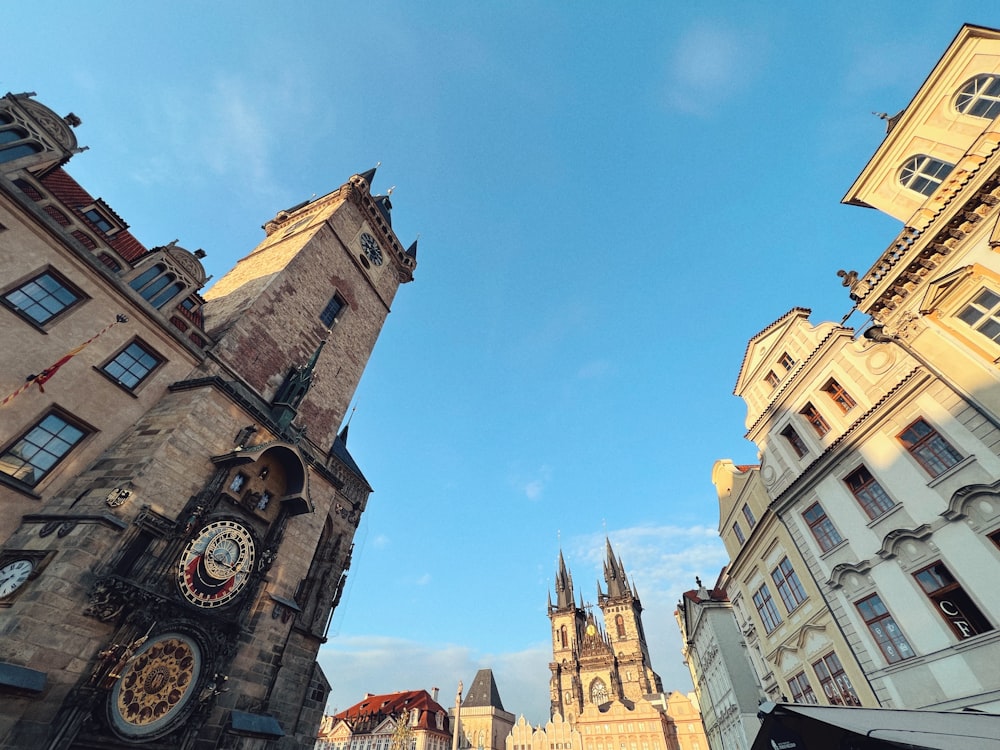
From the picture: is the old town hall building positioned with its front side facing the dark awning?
yes

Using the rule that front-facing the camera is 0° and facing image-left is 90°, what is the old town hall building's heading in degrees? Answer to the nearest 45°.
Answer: approximately 315°
